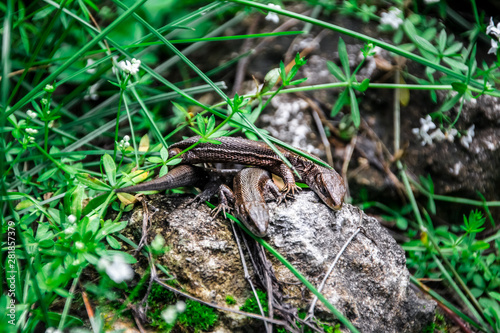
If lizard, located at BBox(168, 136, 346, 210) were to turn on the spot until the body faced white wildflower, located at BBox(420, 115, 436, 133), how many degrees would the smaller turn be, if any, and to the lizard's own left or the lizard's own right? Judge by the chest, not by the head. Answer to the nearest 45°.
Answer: approximately 90° to the lizard's own left

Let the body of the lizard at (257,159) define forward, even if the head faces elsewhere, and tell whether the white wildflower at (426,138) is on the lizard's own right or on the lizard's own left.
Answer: on the lizard's own left

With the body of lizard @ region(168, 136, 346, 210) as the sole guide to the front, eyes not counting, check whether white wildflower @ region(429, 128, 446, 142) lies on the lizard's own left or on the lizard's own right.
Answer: on the lizard's own left

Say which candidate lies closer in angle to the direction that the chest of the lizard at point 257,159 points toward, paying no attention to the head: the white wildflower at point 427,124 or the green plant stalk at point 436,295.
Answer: the green plant stalk

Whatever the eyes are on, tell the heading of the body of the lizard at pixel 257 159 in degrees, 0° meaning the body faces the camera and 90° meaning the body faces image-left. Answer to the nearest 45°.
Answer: approximately 315°
